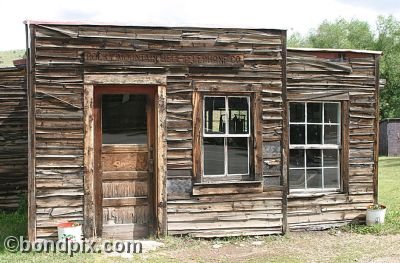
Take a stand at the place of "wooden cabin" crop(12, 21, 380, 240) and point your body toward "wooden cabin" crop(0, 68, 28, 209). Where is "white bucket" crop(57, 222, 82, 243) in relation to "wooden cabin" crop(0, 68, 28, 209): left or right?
left

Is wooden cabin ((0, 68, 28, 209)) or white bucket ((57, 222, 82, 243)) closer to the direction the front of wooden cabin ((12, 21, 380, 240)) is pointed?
the white bucket

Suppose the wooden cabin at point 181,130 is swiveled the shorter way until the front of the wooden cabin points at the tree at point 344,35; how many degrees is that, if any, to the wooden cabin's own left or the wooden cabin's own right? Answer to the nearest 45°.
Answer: approximately 180°

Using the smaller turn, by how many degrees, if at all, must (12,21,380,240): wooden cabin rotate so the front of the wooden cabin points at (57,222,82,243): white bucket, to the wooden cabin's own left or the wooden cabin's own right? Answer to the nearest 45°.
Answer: approximately 90° to the wooden cabin's own right

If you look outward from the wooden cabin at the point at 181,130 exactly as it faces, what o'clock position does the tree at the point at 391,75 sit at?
The tree is roughly at 7 o'clock from the wooden cabin.

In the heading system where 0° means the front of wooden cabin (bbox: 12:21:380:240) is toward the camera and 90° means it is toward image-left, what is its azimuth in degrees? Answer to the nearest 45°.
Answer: approximately 0°

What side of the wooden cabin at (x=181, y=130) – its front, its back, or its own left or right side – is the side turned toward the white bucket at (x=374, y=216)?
left

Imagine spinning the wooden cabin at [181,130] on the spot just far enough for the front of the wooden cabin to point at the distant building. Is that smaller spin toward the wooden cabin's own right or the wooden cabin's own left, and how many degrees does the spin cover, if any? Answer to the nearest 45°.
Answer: approximately 135° to the wooden cabin's own left

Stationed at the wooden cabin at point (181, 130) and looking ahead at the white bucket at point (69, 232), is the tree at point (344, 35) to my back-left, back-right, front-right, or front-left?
back-right
